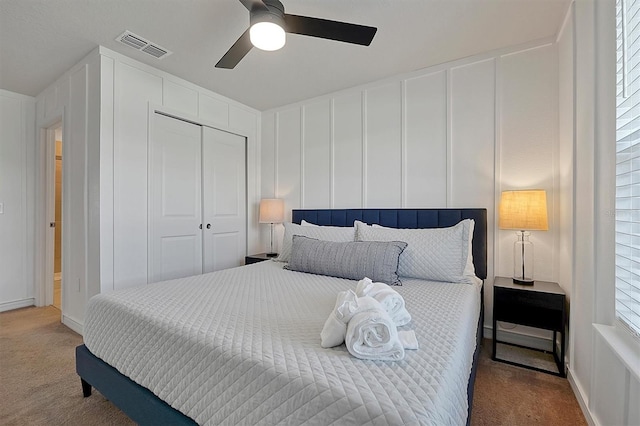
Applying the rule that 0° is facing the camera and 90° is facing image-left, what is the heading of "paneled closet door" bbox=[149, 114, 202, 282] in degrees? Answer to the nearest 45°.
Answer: approximately 315°

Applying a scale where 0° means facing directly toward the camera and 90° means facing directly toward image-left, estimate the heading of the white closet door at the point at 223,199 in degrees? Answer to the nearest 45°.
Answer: approximately 315°

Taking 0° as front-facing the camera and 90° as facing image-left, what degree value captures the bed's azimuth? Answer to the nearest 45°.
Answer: approximately 45°
